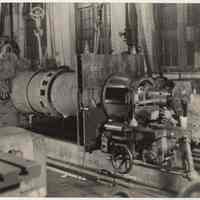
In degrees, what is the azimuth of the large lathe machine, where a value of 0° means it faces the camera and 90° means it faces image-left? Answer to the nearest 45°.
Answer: approximately 45°

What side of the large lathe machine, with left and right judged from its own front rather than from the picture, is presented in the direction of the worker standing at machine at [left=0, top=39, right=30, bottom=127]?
right
